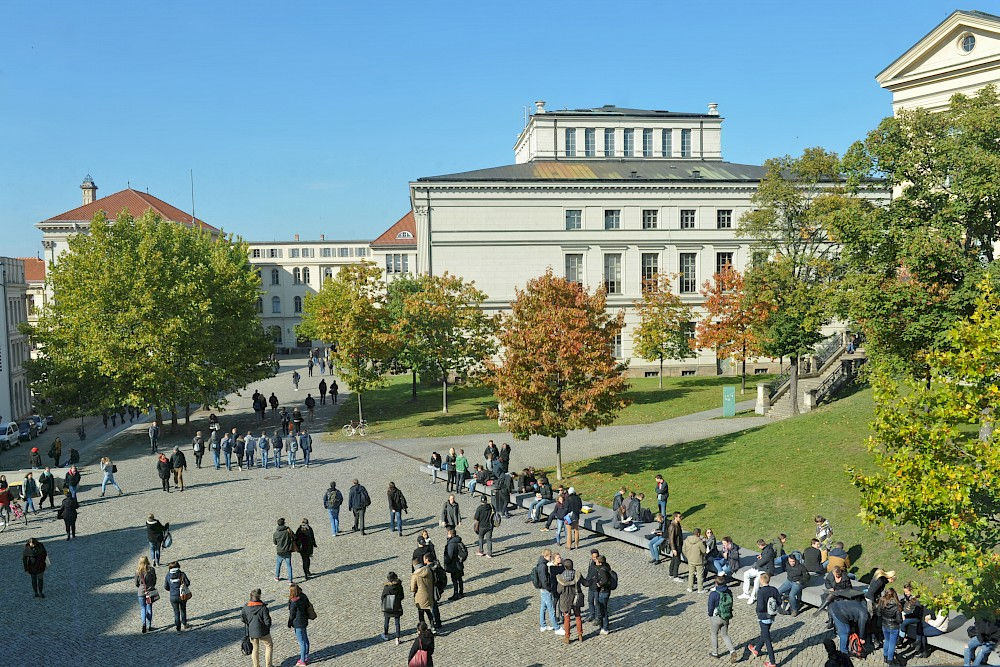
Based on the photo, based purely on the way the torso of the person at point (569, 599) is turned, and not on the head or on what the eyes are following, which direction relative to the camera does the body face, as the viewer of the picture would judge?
away from the camera

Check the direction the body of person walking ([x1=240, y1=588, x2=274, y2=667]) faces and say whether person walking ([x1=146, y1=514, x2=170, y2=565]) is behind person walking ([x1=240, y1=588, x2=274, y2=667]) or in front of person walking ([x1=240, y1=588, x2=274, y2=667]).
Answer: in front

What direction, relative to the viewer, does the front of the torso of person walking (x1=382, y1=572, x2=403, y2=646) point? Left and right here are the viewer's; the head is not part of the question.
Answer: facing away from the viewer

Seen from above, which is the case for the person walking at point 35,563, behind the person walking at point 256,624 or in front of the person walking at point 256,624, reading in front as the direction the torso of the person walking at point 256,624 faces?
in front

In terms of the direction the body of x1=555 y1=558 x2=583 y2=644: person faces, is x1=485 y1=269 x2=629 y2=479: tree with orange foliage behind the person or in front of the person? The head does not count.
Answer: in front

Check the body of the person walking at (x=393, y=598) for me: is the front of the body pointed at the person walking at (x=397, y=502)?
yes

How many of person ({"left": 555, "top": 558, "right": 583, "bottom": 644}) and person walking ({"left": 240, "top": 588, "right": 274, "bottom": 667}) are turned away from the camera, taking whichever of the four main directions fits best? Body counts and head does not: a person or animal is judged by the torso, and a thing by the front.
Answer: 2

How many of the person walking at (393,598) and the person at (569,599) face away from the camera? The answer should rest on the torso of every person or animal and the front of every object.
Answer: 2

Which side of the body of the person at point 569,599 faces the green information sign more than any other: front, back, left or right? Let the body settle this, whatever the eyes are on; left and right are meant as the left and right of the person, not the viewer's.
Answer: front
